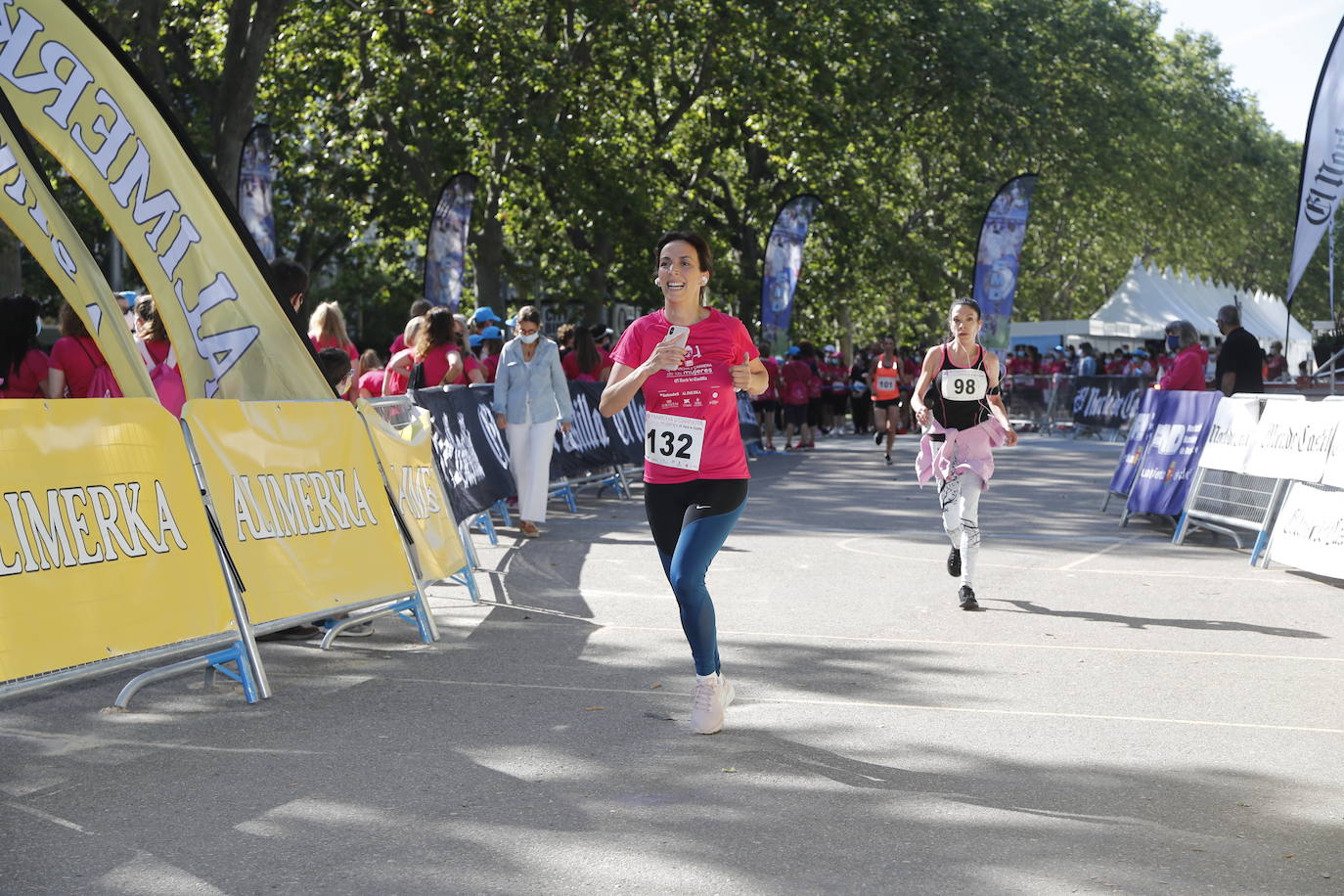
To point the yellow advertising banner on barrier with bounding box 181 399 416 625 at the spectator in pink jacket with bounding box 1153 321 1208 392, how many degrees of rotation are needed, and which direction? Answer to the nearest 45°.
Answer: approximately 90° to its left

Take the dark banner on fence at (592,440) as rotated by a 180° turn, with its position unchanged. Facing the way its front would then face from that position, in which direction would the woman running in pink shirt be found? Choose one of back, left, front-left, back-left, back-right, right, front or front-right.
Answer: back-left

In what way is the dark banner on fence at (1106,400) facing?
toward the camera

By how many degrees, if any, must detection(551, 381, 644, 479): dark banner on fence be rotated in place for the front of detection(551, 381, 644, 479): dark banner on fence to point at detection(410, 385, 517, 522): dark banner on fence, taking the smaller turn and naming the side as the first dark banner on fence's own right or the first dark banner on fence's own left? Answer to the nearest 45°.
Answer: approximately 45° to the first dark banner on fence's own right

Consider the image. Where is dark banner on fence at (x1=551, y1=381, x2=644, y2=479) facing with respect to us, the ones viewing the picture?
facing the viewer and to the right of the viewer

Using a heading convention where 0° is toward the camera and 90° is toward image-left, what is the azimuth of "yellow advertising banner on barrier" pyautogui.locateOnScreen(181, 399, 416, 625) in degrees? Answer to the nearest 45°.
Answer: approximately 315°

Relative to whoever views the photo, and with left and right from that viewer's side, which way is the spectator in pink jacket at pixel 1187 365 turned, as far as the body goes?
facing to the left of the viewer

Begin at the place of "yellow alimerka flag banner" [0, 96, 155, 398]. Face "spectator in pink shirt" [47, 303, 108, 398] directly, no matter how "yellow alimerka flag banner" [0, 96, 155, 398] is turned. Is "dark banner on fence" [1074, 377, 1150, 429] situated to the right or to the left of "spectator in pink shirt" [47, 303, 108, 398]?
right

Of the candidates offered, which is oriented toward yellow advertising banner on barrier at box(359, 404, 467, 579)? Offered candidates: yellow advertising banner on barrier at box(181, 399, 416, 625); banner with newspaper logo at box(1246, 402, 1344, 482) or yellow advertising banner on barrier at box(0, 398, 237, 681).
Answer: the banner with newspaper logo

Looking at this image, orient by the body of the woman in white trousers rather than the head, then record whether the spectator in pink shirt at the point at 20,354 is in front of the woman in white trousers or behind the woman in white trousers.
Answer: in front

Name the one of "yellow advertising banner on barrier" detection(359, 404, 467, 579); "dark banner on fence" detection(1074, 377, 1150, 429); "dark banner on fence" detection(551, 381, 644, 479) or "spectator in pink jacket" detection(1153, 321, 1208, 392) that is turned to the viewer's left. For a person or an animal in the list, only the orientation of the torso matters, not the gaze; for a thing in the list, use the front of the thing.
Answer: the spectator in pink jacket
